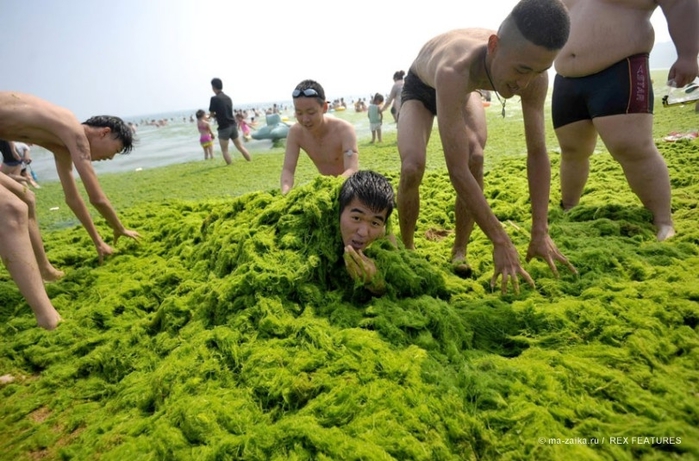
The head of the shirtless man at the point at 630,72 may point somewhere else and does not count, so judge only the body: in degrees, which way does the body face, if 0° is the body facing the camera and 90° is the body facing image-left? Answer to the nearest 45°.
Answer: approximately 45°

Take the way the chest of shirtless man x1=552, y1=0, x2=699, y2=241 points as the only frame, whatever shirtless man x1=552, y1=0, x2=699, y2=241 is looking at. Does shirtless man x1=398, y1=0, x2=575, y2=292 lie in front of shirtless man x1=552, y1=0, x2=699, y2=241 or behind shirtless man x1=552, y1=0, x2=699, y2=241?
in front

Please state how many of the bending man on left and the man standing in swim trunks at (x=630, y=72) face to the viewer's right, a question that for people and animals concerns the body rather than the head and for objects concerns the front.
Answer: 1

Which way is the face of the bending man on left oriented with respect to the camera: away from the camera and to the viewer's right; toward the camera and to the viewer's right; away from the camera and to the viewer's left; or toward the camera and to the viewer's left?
toward the camera and to the viewer's right

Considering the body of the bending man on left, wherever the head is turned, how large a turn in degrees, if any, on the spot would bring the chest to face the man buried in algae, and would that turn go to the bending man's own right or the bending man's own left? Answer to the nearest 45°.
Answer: approximately 45° to the bending man's own right

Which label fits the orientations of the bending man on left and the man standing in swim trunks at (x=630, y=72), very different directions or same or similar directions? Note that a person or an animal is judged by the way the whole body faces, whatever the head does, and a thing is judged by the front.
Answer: very different directions

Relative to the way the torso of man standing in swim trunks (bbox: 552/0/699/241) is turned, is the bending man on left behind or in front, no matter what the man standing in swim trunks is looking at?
in front

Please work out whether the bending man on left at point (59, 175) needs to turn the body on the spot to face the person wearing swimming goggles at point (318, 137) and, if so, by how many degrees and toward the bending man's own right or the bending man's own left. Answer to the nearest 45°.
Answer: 0° — they already face them

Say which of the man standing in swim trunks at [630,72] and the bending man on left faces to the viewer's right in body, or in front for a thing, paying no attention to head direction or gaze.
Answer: the bending man on left

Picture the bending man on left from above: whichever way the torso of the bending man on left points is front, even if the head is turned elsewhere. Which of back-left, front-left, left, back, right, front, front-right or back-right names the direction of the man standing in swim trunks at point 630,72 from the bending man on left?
front-right

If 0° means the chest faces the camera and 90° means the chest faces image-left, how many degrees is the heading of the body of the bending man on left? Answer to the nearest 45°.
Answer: approximately 270°
